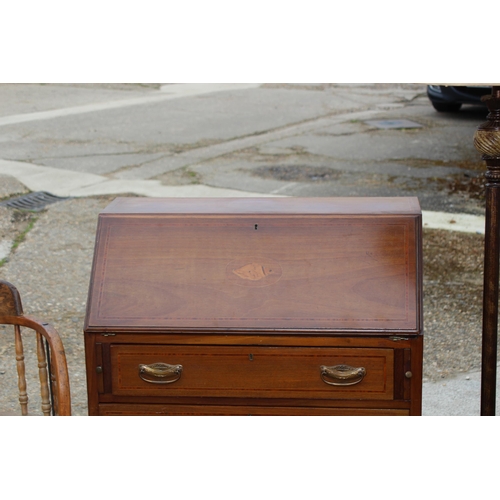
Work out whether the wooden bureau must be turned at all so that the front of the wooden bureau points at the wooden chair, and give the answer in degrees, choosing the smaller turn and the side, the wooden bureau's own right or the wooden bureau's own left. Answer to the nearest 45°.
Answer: approximately 45° to the wooden bureau's own right

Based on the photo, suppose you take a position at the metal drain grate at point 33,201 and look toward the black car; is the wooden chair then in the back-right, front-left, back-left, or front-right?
back-right

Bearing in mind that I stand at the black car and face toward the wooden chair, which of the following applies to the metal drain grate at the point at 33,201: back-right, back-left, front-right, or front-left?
front-right

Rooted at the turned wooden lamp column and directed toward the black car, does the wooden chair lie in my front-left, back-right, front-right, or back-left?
back-left

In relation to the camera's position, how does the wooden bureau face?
facing the viewer

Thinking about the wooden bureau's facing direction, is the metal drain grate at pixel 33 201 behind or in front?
behind
